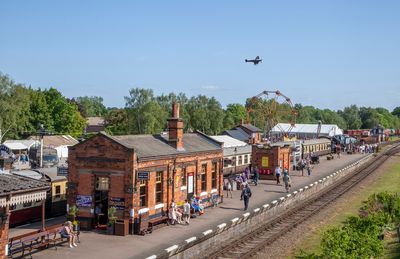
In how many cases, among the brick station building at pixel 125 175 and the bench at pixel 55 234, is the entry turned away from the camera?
0

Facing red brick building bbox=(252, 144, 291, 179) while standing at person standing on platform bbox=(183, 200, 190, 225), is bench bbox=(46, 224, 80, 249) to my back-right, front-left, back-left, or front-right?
back-left

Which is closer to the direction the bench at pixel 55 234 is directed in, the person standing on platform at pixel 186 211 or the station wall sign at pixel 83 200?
the person standing on platform

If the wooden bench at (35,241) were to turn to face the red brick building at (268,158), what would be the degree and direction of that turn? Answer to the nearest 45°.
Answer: approximately 90° to its left

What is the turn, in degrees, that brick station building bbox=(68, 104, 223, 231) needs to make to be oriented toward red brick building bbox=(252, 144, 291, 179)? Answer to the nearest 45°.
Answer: approximately 90° to its left

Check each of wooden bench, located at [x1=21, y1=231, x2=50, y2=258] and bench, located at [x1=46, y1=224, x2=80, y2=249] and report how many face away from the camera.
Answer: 0

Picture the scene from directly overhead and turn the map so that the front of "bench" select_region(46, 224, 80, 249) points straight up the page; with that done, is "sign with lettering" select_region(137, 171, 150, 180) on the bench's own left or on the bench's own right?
on the bench's own left

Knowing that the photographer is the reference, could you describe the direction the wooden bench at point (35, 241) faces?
facing the viewer and to the right of the viewer

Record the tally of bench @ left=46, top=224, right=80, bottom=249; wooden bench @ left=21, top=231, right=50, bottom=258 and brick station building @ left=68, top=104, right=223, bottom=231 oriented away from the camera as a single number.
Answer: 0

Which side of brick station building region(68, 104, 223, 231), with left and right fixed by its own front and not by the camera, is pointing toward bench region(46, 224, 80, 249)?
right
